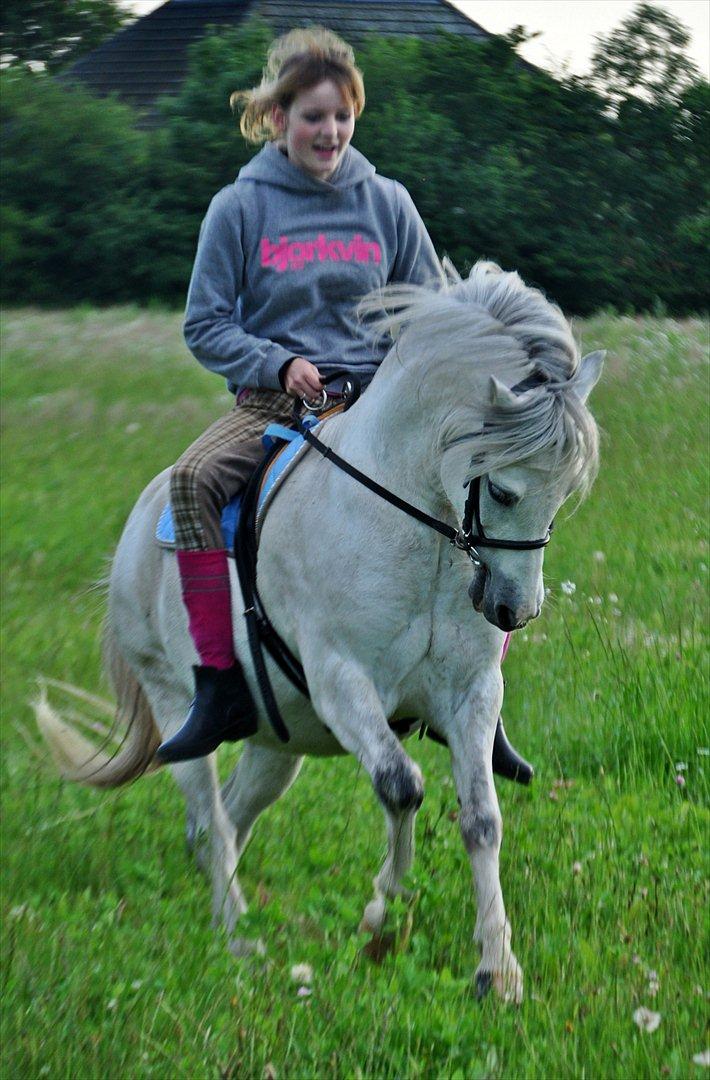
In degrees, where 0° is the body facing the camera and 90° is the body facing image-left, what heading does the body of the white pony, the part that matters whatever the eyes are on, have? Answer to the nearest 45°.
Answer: approximately 315°

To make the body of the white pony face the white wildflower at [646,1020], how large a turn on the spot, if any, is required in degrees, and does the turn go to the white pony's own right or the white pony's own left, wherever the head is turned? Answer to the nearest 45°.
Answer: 0° — it already faces it
